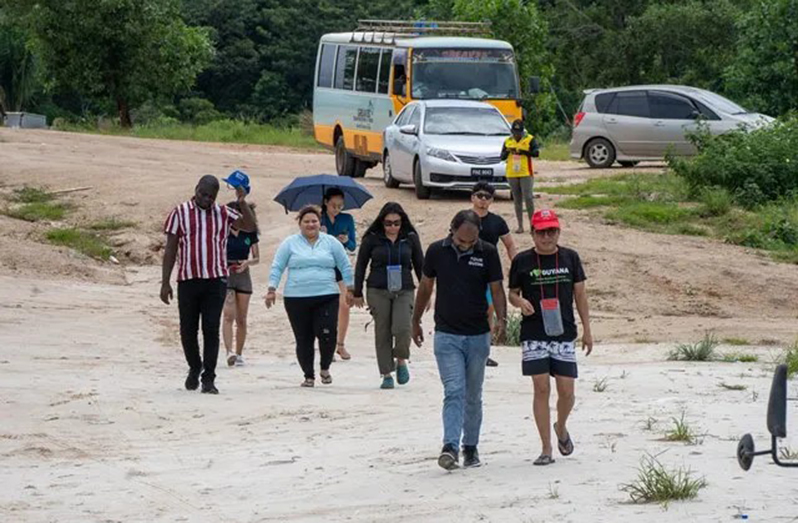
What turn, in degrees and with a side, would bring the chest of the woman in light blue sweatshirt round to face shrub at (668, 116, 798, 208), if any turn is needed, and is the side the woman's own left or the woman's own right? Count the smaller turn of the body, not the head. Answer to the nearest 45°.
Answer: approximately 135° to the woman's own left

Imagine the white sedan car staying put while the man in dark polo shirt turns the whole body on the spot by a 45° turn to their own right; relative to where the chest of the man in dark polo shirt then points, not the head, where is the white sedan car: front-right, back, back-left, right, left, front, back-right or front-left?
back-right

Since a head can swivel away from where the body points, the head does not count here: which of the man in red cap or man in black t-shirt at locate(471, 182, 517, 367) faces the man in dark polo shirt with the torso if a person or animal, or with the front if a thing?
the man in black t-shirt

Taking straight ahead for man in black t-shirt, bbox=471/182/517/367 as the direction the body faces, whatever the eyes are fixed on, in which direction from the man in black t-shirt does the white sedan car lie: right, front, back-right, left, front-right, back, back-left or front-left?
back

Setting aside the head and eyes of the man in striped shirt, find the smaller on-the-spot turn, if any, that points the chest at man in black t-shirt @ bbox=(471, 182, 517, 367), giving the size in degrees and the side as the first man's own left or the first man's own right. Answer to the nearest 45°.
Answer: approximately 90° to the first man's own left

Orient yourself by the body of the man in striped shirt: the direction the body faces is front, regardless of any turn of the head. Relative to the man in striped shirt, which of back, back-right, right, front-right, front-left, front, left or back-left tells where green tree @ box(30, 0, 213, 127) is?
back
